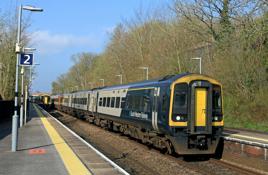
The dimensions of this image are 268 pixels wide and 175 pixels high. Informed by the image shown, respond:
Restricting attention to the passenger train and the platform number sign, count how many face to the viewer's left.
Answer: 0

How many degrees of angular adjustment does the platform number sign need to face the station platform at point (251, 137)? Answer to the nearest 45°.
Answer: approximately 90° to its left

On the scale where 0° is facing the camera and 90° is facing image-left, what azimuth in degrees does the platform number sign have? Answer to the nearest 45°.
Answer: approximately 0°

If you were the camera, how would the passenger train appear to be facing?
facing the viewer and to the right of the viewer

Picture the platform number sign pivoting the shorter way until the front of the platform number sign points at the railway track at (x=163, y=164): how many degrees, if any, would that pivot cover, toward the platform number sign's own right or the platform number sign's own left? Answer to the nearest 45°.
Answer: approximately 45° to the platform number sign's own left
